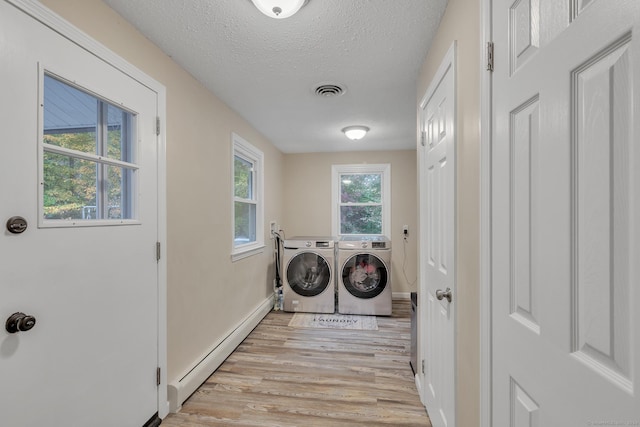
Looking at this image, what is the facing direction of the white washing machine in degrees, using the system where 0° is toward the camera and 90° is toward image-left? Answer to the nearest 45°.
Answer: approximately 0°

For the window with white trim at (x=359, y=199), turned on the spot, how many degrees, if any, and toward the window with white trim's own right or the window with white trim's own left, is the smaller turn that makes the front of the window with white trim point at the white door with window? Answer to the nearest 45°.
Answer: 0° — it already faces it

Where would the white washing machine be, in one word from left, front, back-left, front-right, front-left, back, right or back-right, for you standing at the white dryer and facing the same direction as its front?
right

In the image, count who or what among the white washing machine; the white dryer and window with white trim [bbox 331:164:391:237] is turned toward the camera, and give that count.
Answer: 3

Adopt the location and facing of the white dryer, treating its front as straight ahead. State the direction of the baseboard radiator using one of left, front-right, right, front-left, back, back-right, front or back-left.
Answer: front-right

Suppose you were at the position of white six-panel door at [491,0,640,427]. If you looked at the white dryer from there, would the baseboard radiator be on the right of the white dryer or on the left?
left

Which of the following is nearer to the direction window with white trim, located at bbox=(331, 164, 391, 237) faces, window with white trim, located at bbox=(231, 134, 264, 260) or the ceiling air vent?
the ceiling air vent

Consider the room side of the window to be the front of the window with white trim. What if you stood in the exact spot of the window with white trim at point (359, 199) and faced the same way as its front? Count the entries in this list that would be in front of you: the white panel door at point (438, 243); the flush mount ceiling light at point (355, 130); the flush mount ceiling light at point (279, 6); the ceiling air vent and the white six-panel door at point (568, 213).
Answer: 5

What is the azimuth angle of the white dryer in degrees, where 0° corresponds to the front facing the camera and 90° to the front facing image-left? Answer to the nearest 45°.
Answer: approximately 0°
